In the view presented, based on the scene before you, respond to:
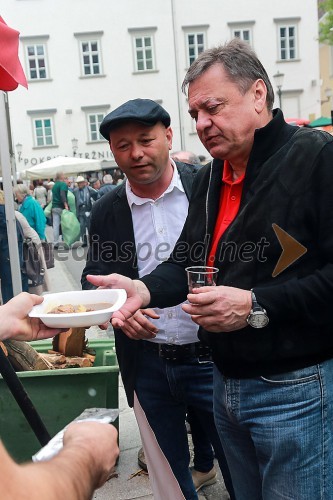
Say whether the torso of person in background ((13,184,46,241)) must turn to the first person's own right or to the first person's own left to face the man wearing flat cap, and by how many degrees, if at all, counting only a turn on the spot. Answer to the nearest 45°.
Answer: approximately 90° to the first person's own left

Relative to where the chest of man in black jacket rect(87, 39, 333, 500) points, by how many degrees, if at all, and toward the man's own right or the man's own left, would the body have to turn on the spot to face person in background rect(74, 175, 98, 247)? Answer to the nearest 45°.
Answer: approximately 135° to the man's own right

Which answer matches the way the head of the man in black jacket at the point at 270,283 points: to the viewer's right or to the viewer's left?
to the viewer's left

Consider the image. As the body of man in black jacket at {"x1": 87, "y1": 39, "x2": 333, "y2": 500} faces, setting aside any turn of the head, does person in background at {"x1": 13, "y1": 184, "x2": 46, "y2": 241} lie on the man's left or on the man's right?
on the man's right

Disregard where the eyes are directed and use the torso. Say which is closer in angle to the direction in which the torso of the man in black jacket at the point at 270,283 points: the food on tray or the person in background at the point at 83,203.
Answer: the food on tray
